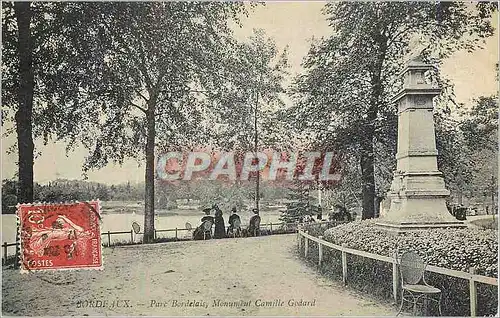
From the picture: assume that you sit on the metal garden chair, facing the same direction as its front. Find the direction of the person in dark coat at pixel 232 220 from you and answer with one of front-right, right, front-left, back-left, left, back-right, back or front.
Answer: back-right

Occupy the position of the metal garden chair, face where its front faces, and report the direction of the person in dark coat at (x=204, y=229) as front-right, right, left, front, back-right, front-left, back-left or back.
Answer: back-right
